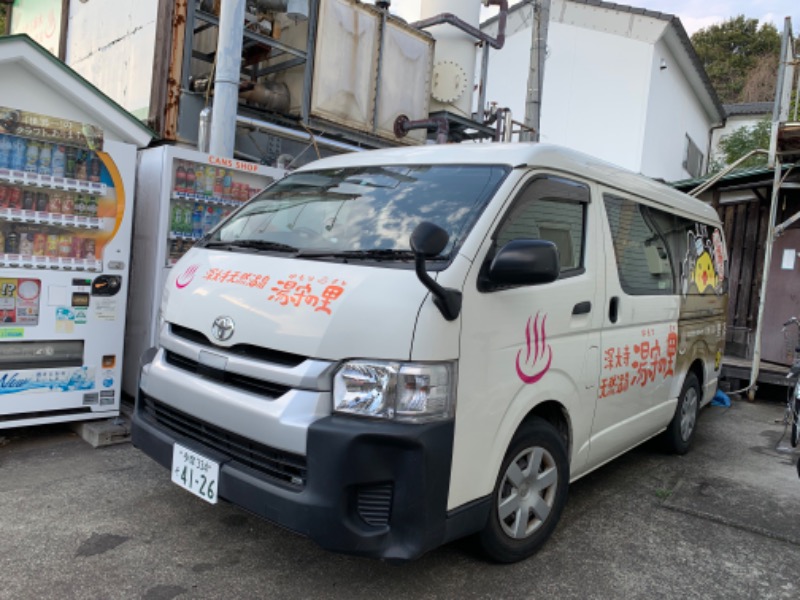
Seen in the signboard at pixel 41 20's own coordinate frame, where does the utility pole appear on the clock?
The utility pole is roughly at 10 o'clock from the signboard.

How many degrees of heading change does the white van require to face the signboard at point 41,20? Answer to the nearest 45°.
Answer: approximately 90° to its right

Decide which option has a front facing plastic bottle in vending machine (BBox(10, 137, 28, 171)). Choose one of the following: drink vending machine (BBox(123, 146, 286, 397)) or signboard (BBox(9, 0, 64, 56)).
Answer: the signboard

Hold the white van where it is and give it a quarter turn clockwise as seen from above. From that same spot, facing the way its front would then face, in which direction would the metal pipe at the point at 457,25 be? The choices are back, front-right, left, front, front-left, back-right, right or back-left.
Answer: front-right

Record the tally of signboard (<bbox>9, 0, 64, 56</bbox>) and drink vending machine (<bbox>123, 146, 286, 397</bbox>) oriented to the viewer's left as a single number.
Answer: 0

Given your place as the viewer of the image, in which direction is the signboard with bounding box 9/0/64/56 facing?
facing the viewer

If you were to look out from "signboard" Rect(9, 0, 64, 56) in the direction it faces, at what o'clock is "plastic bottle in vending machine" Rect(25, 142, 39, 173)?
The plastic bottle in vending machine is roughly at 12 o'clock from the signboard.

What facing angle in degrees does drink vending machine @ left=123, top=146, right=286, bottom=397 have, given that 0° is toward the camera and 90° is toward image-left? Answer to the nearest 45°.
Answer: approximately 315°

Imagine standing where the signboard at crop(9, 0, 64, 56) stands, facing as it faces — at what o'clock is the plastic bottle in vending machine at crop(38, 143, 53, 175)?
The plastic bottle in vending machine is roughly at 12 o'clock from the signboard.
